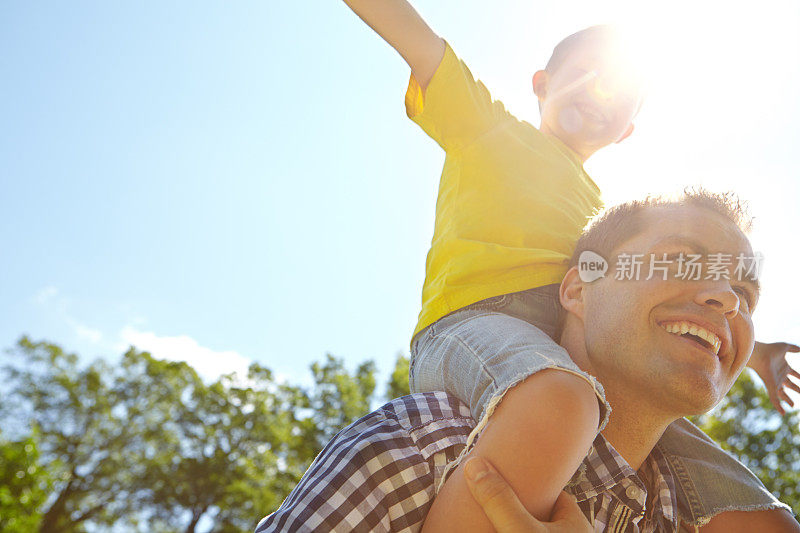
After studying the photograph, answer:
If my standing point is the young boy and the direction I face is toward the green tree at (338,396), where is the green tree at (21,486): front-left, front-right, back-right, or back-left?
front-left

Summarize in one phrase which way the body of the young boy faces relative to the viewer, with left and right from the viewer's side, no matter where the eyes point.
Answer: facing the viewer and to the right of the viewer

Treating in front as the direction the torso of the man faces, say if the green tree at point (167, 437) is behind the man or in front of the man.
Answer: behind

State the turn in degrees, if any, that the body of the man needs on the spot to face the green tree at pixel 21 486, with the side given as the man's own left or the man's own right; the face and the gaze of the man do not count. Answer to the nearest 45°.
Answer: approximately 180°

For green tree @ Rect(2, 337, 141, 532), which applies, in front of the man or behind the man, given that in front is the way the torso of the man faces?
behind

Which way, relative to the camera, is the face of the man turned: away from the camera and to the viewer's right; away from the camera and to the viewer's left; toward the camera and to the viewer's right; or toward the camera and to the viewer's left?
toward the camera and to the viewer's right

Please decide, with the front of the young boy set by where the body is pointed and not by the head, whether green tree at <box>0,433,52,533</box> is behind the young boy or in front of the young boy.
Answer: behind
